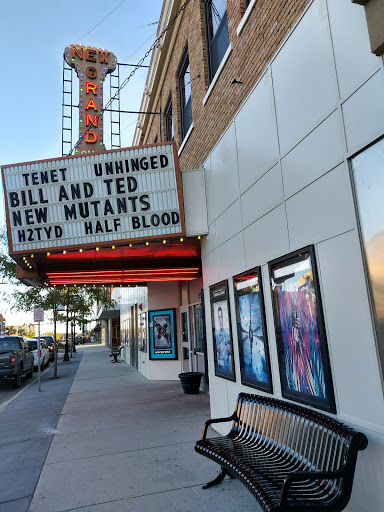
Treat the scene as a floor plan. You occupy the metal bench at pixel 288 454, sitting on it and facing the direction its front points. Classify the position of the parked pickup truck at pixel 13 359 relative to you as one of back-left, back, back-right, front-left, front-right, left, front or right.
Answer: right

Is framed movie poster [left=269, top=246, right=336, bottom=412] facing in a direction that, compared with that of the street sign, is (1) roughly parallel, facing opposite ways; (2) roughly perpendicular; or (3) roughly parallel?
roughly perpendicular

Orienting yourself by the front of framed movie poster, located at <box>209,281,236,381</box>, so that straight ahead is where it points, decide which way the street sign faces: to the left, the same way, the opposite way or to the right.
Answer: to the left

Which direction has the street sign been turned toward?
toward the camera

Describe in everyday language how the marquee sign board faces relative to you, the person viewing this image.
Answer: facing the viewer

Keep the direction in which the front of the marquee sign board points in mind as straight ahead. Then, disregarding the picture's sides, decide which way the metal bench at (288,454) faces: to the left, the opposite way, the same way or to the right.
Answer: to the right

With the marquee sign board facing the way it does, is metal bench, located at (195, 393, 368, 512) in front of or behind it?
in front

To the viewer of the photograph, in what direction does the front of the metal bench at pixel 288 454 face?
facing the viewer and to the left of the viewer

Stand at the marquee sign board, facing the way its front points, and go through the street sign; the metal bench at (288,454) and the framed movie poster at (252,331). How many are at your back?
1
